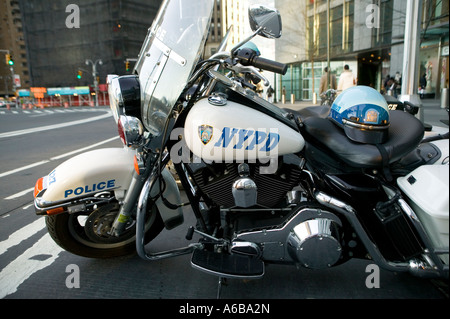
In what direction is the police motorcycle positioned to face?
to the viewer's left
